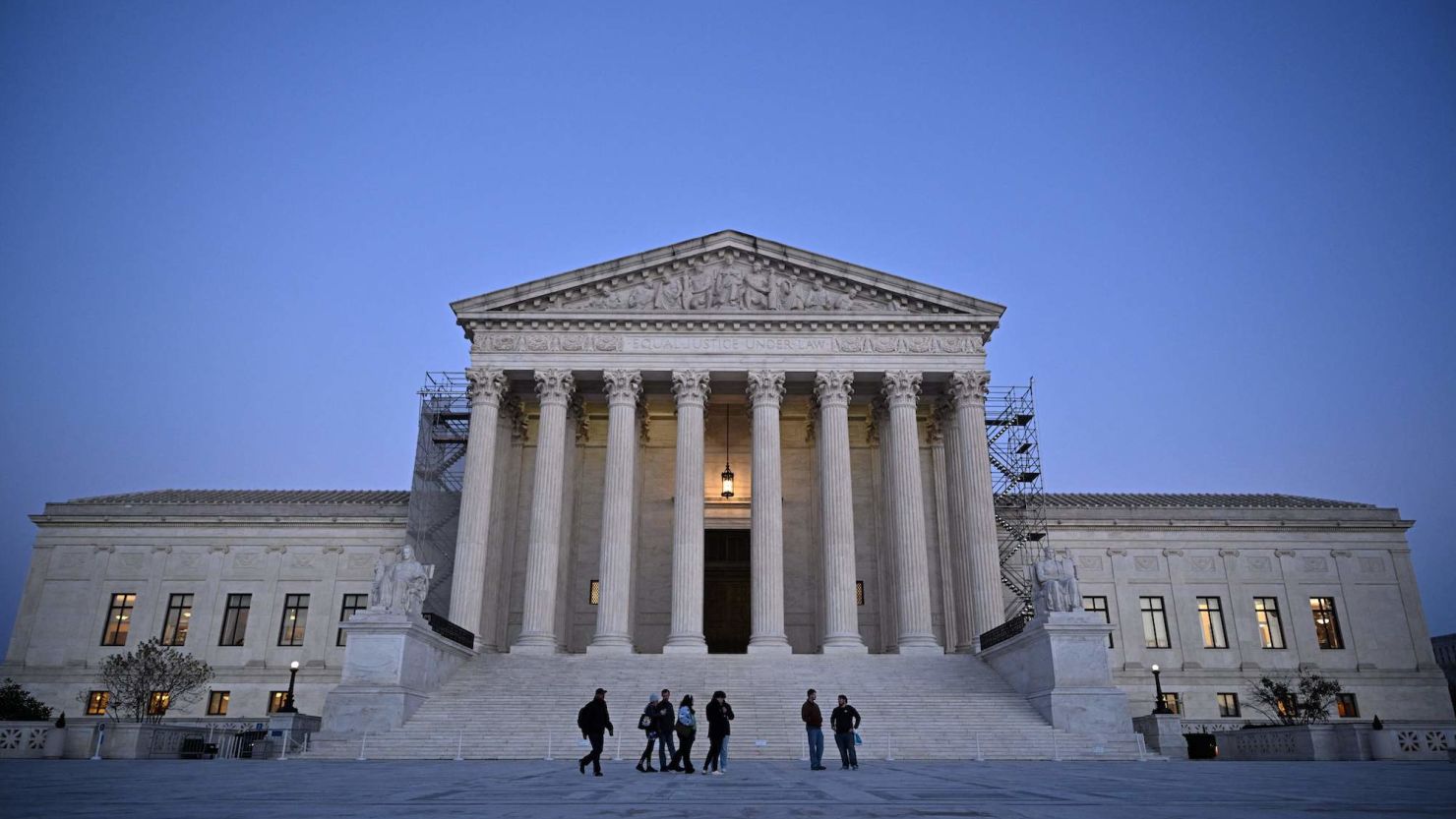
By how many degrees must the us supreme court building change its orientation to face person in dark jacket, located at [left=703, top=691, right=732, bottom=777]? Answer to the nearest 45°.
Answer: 0° — it already faces them

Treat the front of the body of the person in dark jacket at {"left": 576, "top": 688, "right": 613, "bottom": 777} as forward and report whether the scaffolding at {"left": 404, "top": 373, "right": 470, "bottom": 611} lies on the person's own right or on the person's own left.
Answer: on the person's own left

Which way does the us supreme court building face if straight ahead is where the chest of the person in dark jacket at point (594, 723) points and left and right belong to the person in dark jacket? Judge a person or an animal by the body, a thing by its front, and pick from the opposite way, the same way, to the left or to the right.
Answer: to the right

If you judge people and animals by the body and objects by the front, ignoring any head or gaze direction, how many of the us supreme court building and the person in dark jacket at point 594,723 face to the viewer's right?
1

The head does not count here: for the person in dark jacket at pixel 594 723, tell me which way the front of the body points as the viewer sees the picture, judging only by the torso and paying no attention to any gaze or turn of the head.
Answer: to the viewer's right

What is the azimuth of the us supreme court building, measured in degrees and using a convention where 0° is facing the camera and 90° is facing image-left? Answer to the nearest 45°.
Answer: approximately 0°

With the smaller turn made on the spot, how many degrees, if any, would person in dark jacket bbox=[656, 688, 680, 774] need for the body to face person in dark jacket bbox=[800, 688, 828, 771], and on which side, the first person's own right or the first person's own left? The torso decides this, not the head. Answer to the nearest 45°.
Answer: approximately 45° to the first person's own left

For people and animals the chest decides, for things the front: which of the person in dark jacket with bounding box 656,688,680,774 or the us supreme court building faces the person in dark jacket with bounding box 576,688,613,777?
the us supreme court building

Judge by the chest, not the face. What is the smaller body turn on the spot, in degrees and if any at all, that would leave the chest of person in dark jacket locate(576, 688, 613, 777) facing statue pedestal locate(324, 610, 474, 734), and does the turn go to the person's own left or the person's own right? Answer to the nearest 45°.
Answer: approximately 135° to the person's own left

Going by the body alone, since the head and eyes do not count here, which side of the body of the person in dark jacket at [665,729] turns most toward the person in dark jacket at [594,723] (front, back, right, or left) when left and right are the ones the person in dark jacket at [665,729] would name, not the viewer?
right
